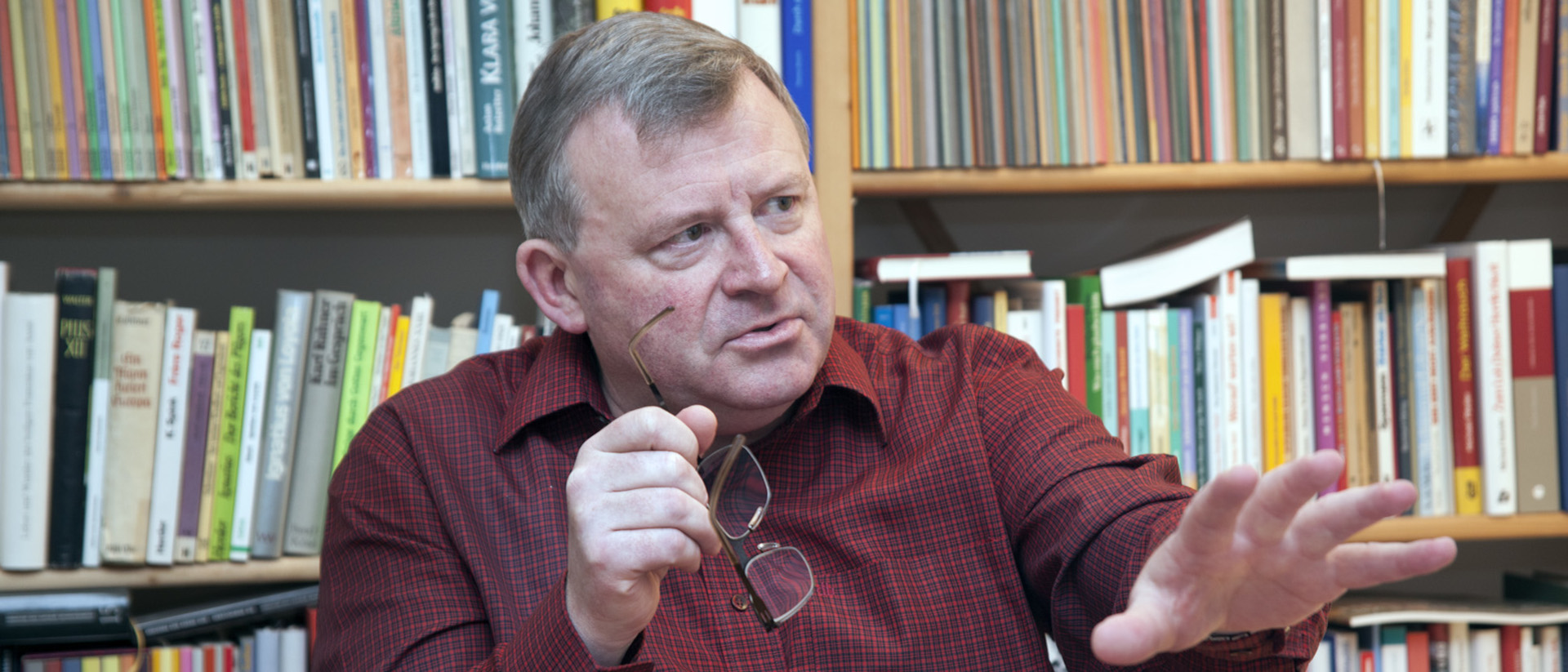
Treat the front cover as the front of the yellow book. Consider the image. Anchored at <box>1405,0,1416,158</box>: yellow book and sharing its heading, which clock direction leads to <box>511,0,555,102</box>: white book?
The white book is roughly at 5 o'clock from the yellow book.

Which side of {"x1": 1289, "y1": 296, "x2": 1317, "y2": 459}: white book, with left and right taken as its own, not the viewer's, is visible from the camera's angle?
right

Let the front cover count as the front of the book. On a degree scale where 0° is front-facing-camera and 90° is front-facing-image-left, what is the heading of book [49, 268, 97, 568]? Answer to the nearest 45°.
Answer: approximately 270°

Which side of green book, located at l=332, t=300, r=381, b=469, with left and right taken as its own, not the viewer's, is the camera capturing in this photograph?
right

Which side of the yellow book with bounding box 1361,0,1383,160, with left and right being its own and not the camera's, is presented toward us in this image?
right

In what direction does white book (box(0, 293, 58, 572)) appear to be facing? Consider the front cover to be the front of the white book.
to the viewer's right
